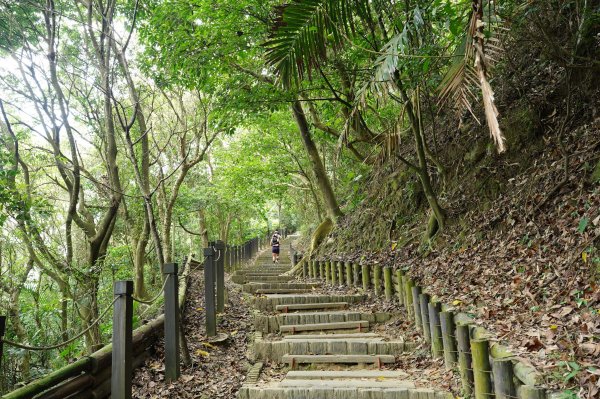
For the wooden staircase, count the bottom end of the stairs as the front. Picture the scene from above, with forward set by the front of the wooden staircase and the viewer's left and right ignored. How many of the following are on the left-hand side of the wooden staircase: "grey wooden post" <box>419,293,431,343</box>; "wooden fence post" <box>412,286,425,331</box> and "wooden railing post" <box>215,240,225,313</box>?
2

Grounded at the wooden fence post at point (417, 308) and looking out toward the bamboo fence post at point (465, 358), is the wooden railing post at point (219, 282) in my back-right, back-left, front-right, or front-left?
back-right

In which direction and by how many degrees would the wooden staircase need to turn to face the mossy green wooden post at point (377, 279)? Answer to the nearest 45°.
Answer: approximately 135° to its left

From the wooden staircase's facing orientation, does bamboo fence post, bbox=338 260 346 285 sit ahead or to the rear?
to the rear

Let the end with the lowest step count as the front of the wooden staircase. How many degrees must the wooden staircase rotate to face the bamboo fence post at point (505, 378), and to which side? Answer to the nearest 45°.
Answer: approximately 45° to its left

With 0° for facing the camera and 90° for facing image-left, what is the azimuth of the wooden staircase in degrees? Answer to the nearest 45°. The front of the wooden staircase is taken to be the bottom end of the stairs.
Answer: approximately 0°

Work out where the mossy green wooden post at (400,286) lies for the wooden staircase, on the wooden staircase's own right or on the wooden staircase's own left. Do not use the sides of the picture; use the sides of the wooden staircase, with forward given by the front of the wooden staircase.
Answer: on the wooden staircase's own left

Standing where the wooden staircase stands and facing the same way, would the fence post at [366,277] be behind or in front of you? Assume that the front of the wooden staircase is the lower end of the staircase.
behind

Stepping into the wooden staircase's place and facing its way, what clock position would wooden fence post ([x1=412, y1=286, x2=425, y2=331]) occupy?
The wooden fence post is roughly at 9 o'clock from the wooden staircase.

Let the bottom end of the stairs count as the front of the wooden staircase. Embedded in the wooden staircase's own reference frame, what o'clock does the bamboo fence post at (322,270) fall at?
The bamboo fence post is roughly at 6 o'clock from the wooden staircase.

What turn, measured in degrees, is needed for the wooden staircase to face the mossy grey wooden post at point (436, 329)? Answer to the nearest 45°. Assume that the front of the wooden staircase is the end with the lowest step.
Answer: approximately 45° to its left

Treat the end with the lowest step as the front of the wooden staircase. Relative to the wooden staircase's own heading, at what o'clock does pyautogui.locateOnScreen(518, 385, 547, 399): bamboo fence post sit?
The bamboo fence post is roughly at 11 o'clock from the wooden staircase.

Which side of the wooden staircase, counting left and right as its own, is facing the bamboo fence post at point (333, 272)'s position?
back
